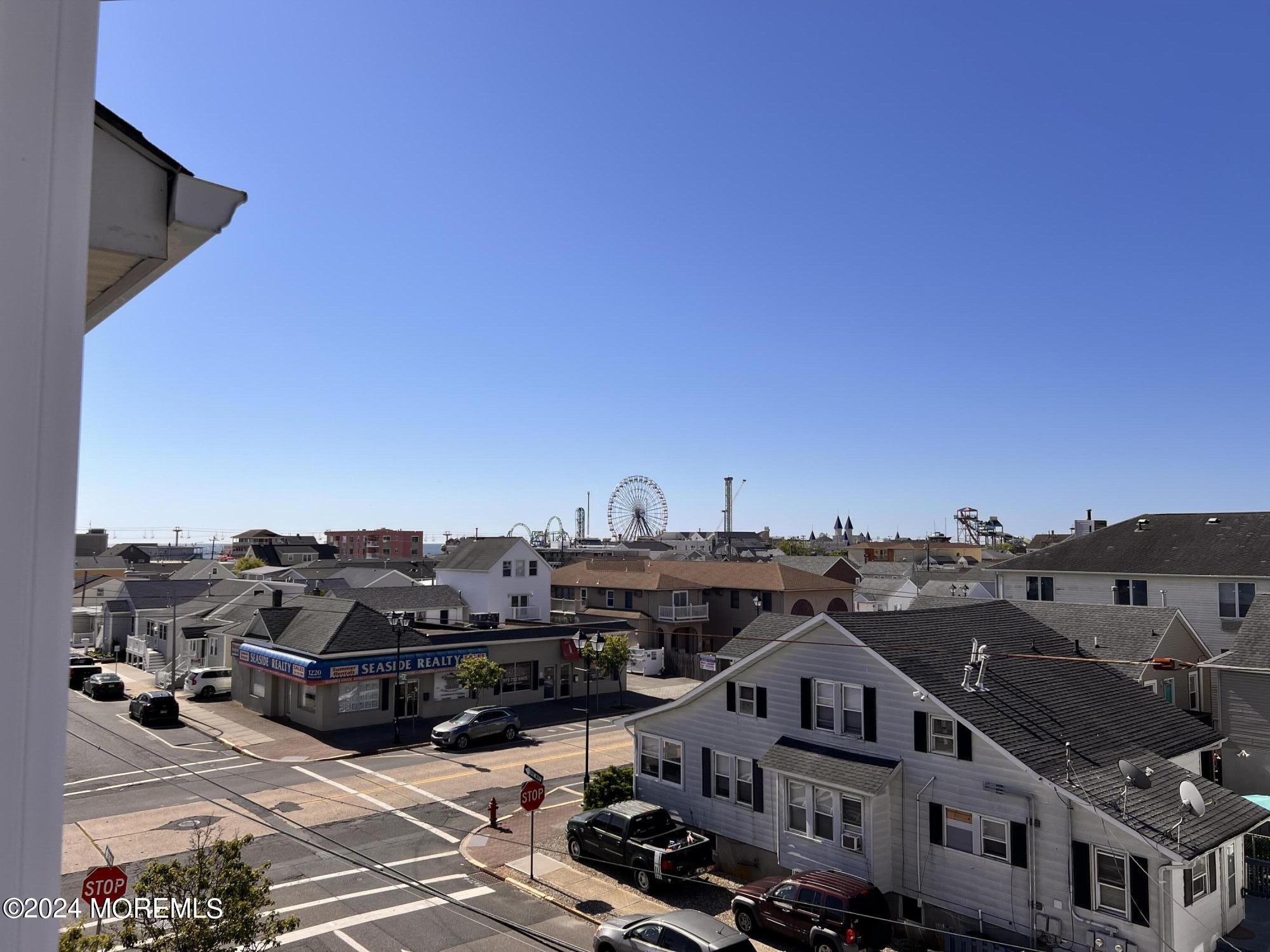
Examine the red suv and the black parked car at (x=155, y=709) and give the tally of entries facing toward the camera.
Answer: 0

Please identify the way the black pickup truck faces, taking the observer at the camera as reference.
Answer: facing away from the viewer and to the left of the viewer

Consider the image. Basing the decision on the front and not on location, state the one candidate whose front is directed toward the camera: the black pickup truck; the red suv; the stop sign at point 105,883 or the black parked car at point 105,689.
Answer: the stop sign

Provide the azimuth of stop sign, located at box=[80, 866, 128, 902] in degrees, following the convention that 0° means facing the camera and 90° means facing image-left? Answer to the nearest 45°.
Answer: approximately 0°

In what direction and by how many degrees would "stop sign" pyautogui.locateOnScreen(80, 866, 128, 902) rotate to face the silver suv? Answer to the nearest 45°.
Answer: approximately 135° to its left

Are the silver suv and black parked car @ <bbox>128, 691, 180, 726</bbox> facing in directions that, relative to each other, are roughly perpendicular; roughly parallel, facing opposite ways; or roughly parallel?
roughly perpendicular

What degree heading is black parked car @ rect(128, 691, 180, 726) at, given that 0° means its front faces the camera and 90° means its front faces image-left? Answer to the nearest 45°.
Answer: approximately 135°

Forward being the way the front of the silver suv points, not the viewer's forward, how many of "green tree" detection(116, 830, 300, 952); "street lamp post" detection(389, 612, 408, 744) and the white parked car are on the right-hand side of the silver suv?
2

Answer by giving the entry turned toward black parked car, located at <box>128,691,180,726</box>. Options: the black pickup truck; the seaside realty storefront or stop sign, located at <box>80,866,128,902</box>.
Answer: the black pickup truck

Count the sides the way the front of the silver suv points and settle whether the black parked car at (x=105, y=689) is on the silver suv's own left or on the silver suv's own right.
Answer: on the silver suv's own right

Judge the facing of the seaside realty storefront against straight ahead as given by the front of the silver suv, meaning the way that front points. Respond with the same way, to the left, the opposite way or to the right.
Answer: to the left

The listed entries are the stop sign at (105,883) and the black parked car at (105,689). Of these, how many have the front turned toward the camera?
1
